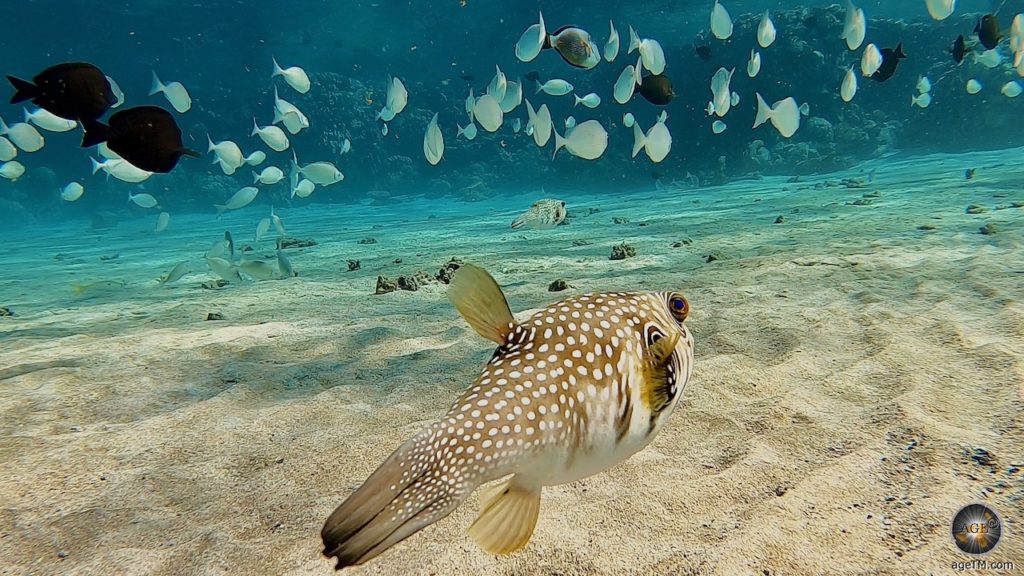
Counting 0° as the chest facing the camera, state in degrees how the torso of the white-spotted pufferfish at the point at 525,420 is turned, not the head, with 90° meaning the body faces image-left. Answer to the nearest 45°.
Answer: approximately 225°

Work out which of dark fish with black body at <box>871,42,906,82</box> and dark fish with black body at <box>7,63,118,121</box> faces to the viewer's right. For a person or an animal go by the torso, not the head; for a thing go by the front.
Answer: dark fish with black body at <box>7,63,118,121</box>

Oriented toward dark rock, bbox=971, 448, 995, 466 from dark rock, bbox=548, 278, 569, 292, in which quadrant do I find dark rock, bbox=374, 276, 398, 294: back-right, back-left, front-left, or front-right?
back-right

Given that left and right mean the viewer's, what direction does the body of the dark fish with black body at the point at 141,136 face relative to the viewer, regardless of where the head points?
facing to the right of the viewer

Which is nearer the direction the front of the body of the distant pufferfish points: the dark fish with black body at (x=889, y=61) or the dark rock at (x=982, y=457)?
the dark fish with black body

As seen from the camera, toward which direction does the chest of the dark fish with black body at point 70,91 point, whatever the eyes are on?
to the viewer's right

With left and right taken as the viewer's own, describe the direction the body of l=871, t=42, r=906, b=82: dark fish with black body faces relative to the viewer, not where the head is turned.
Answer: facing to the left of the viewer

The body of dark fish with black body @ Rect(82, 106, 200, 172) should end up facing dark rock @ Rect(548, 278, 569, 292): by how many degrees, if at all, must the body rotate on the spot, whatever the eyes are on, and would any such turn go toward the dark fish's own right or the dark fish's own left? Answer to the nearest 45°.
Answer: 0° — it already faces it

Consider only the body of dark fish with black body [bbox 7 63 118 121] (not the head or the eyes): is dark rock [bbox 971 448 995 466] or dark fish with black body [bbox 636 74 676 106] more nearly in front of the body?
the dark fish with black body

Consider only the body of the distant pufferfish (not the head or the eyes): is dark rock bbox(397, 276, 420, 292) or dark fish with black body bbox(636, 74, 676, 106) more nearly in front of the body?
the dark fish with black body

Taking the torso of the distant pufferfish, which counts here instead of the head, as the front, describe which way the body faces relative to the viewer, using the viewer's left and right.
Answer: facing to the right of the viewer
